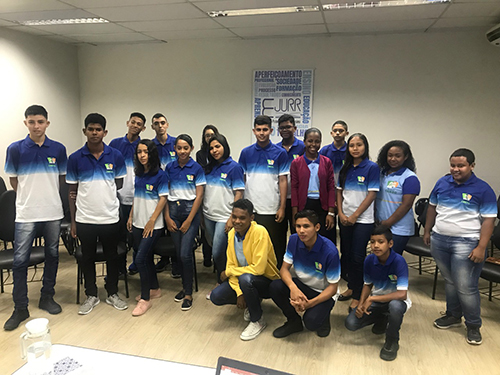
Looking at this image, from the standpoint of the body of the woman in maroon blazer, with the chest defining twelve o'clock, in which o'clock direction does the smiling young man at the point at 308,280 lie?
The smiling young man is roughly at 12 o'clock from the woman in maroon blazer.

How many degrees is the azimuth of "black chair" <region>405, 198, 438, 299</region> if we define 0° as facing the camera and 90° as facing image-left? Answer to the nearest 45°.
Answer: approximately 45°

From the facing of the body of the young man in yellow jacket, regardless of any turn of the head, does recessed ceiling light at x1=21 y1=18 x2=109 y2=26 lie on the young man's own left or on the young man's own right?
on the young man's own right

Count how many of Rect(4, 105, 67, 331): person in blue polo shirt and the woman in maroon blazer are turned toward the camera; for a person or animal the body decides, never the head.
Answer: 2

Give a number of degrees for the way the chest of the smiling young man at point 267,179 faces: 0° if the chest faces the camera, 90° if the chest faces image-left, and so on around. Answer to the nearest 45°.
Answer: approximately 0°

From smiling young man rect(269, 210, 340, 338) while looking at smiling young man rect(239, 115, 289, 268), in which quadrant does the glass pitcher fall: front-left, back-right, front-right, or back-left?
back-left

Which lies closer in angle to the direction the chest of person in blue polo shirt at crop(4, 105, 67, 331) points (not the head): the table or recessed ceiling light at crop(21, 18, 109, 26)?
the table

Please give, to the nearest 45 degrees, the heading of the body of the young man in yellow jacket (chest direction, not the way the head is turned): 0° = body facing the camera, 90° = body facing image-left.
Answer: approximately 45°
